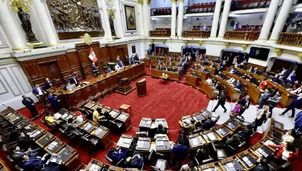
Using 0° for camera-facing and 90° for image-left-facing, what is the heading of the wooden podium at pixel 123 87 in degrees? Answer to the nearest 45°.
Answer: approximately 315°

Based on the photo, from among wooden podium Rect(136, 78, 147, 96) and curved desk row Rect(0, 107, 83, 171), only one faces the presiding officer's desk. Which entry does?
the curved desk row

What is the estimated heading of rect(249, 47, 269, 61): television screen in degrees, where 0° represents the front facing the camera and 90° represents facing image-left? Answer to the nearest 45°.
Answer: approximately 45°

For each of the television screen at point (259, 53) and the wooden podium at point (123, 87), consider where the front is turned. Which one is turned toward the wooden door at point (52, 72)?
the television screen

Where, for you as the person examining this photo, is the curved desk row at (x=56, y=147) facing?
facing away from the viewer and to the right of the viewer

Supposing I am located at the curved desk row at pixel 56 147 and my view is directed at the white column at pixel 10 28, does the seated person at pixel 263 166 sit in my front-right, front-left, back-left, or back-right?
back-right

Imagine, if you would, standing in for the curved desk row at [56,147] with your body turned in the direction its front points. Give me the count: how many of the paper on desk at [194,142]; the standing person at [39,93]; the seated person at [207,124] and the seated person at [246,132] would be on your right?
3

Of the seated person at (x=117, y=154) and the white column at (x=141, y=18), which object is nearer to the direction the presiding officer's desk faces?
the seated person

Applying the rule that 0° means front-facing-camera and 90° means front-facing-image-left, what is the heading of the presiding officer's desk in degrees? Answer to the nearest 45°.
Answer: approximately 315°

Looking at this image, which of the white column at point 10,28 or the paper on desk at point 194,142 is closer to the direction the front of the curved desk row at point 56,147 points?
the white column

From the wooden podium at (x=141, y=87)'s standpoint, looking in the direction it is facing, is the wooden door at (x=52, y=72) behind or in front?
behind
